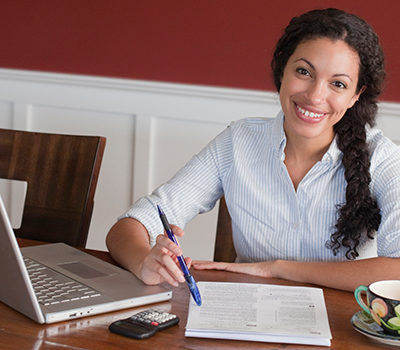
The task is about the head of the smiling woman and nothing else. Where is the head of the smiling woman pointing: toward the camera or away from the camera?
toward the camera

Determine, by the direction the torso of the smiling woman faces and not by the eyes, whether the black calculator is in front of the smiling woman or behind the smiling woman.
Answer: in front

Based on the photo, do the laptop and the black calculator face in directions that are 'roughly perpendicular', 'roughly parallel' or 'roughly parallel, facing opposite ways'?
roughly parallel

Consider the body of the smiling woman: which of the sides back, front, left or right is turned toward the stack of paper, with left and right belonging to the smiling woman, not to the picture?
front

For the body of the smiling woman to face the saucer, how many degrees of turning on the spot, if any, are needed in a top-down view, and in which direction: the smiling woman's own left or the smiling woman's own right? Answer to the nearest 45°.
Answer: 0° — they already face it

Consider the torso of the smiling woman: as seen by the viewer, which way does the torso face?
toward the camera
